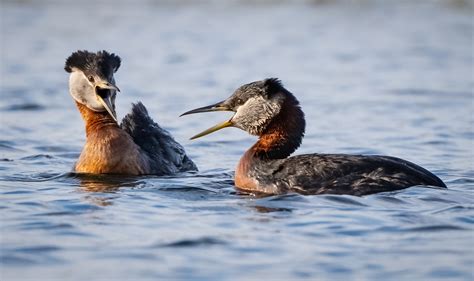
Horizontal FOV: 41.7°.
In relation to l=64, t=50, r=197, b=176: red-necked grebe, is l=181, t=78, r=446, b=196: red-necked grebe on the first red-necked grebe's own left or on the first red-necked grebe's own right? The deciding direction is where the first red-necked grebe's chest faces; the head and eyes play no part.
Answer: on the first red-necked grebe's own left

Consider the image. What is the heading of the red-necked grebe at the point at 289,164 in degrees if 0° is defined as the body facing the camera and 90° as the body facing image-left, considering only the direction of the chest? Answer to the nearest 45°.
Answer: approximately 90°
